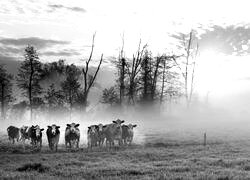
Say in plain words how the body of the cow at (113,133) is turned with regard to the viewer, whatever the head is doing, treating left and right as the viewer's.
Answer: facing the viewer and to the right of the viewer

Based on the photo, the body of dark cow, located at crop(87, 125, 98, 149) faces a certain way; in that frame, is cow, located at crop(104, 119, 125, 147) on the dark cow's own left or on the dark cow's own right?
on the dark cow's own left

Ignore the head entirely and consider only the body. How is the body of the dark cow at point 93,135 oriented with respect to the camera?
toward the camera

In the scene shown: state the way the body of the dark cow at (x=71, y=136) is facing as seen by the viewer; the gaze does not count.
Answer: toward the camera

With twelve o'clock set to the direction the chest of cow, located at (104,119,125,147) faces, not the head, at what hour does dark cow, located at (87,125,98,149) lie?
The dark cow is roughly at 4 o'clock from the cow.

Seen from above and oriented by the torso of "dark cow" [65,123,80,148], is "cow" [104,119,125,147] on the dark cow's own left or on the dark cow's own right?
on the dark cow's own left

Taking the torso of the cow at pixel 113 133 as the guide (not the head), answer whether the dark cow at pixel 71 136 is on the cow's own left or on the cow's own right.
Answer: on the cow's own right
